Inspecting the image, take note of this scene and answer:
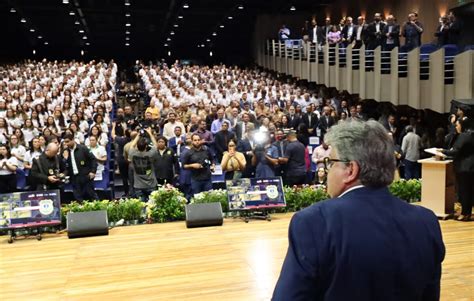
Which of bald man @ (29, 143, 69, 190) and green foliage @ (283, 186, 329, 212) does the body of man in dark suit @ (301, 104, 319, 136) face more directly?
the green foliage

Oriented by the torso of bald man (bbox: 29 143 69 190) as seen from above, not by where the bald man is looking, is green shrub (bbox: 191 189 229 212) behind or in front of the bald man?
in front

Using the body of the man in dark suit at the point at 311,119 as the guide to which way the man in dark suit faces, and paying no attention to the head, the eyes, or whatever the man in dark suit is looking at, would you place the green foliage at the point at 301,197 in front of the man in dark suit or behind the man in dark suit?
in front

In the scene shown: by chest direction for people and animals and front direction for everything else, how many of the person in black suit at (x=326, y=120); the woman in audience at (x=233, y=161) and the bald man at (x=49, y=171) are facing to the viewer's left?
0

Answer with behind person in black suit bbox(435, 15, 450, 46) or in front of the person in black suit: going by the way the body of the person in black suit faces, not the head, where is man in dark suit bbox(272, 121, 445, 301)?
in front

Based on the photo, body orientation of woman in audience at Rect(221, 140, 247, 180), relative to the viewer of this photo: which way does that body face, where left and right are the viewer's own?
facing the viewer

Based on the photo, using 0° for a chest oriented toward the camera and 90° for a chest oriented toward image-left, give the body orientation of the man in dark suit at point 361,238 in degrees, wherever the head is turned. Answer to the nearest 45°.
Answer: approximately 135°

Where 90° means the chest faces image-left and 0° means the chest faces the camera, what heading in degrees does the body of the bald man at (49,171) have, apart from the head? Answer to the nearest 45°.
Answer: approximately 315°

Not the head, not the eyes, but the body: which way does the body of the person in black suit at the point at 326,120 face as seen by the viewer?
toward the camera

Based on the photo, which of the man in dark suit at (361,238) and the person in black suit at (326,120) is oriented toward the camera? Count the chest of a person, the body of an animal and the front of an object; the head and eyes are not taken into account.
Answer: the person in black suit

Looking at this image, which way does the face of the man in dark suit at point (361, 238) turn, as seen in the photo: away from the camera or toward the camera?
away from the camera

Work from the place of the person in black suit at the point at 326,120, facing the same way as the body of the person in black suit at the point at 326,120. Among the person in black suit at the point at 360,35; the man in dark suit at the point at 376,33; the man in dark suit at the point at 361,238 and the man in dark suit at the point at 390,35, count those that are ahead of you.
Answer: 1

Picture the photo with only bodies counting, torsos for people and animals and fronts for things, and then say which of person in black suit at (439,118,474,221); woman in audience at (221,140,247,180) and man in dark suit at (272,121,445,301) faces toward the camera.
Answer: the woman in audience

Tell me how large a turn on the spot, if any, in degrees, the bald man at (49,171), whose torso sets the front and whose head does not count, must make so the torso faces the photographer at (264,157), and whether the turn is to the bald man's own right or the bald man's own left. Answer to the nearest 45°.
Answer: approximately 45° to the bald man's own left

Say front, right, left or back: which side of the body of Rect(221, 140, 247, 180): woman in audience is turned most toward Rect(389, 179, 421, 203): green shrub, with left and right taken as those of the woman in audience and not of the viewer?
left

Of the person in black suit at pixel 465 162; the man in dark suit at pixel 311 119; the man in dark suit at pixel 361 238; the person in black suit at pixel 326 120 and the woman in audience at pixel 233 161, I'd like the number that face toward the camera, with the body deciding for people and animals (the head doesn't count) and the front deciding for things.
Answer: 3

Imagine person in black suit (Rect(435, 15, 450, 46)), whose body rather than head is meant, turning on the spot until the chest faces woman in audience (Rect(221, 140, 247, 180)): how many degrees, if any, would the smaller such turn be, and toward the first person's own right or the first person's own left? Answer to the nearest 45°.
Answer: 0° — they already face them
